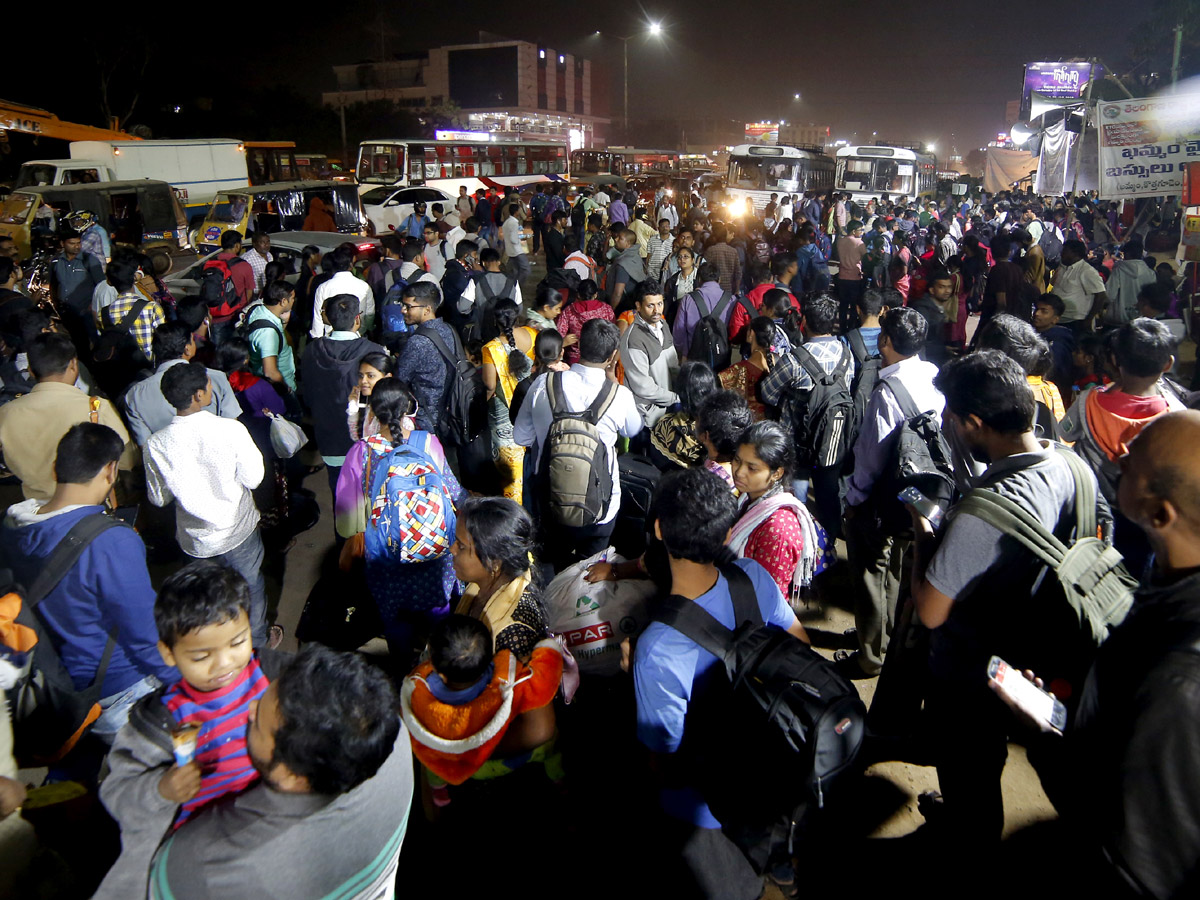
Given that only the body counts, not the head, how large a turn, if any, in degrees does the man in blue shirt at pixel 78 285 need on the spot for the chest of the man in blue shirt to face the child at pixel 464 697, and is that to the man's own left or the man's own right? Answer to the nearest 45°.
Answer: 0° — they already face them

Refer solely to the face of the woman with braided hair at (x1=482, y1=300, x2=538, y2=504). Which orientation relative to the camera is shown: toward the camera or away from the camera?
away from the camera

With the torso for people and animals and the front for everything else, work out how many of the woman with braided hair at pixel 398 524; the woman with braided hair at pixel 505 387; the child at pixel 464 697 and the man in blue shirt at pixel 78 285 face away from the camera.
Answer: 3

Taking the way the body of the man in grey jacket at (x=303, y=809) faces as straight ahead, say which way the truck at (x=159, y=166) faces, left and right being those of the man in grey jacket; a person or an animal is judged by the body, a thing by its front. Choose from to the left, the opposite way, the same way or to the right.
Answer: to the left

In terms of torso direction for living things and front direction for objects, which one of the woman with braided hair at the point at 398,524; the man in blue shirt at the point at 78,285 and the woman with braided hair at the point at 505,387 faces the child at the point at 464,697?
the man in blue shirt

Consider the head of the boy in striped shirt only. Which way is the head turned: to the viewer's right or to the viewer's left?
to the viewer's right

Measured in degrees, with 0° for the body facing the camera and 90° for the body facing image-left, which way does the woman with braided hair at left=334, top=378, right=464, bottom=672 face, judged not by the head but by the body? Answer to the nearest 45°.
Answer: approximately 180°

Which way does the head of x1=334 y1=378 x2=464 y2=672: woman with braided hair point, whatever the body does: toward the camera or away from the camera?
away from the camera
